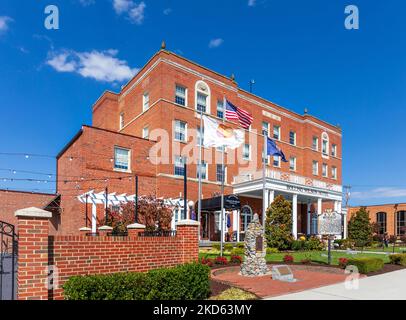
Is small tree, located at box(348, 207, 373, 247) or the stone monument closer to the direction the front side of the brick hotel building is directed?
the stone monument

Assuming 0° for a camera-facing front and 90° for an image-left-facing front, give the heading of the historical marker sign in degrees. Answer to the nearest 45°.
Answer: approximately 0°

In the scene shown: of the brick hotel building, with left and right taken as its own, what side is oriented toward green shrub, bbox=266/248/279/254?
front

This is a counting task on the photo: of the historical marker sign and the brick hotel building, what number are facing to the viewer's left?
0

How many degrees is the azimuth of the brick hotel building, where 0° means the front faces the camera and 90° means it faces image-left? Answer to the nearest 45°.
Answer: approximately 315°
